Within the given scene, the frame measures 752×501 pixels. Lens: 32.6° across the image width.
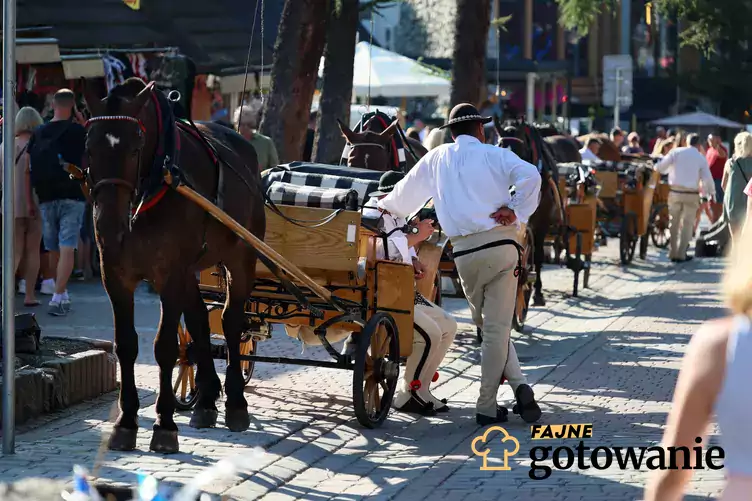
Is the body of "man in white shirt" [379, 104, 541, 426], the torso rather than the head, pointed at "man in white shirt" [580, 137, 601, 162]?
yes

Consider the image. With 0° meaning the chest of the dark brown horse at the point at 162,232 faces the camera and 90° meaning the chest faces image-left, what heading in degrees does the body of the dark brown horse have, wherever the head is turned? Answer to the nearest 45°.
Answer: approximately 45°

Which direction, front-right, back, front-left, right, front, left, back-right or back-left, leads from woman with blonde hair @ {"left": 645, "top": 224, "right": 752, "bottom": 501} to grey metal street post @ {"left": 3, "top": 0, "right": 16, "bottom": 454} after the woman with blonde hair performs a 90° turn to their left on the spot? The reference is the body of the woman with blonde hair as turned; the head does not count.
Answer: front-right

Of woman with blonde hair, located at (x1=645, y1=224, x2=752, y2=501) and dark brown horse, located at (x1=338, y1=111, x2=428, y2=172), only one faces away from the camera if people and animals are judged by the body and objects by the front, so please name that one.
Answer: the woman with blonde hair

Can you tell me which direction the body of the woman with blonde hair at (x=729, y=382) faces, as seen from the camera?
away from the camera

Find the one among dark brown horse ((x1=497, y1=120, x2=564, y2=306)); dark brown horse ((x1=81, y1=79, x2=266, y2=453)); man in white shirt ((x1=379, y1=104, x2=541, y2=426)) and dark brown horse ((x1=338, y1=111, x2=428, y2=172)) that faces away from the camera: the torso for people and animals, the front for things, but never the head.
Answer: the man in white shirt

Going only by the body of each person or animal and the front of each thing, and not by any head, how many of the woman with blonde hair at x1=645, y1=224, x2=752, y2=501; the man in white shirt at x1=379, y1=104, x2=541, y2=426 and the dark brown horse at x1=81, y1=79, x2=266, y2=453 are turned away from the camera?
2

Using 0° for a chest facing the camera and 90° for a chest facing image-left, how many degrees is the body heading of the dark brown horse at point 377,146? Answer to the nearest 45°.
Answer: approximately 45°

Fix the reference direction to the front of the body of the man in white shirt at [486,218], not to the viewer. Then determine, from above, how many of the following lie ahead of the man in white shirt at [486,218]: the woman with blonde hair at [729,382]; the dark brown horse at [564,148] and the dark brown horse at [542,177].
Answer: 2

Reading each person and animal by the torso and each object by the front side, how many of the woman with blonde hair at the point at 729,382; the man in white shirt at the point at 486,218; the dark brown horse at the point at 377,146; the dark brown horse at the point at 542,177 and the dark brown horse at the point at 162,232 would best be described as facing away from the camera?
2

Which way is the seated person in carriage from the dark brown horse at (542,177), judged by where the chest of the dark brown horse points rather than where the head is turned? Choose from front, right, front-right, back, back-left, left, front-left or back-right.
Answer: front-left

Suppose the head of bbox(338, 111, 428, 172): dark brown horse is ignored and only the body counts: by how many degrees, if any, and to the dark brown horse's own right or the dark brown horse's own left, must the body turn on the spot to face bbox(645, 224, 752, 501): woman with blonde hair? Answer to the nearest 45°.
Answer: approximately 45° to the dark brown horse's own left

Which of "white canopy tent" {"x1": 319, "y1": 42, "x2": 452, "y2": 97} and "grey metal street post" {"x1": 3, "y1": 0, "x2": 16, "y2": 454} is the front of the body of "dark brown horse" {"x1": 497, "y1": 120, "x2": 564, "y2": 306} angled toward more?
the grey metal street post

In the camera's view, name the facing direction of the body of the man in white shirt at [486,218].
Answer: away from the camera

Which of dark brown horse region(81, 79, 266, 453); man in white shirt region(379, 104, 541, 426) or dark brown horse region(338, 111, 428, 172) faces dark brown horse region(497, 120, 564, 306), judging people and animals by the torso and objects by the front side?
the man in white shirt

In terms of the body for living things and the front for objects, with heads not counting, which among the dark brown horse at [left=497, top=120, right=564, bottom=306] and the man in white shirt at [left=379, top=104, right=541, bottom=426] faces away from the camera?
the man in white shirt

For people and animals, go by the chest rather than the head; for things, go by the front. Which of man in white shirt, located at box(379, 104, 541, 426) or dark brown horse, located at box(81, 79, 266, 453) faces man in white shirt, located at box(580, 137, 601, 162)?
man in white shirt, located at box(379, 104, 541, 426)

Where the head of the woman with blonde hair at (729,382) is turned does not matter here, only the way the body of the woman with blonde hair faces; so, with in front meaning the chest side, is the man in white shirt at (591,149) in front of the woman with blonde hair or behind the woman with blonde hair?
in front

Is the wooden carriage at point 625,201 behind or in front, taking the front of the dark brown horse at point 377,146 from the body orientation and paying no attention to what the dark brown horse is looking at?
behind
